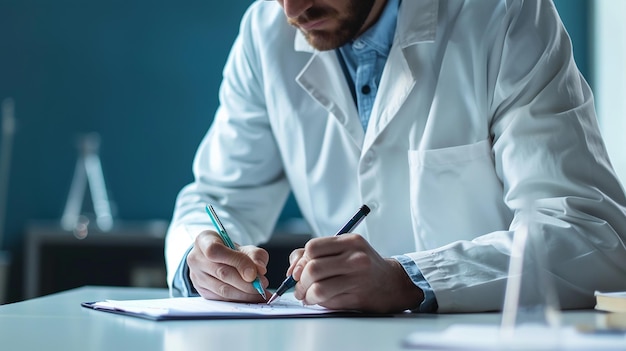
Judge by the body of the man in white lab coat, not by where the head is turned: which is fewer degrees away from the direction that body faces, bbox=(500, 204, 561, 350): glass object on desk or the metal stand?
the glass object on desk

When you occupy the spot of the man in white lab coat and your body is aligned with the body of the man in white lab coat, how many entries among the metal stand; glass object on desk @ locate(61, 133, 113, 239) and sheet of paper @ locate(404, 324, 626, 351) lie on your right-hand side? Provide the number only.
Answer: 2

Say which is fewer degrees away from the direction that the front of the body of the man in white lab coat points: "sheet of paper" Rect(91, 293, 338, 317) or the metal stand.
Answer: the sheet of paper

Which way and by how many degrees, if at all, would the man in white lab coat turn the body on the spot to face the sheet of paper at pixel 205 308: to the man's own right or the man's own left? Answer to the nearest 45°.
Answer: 0° — they already face it

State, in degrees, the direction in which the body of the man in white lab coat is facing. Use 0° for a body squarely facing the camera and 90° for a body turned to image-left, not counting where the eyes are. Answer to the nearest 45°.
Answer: approximately 45°

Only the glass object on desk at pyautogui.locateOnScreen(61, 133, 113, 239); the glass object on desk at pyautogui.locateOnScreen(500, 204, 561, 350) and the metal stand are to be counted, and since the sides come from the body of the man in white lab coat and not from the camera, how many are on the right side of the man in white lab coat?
2

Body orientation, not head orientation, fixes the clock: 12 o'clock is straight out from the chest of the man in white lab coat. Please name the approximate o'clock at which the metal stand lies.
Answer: The metal stand is roughly at 3 o'clock from the man in white lab coat.

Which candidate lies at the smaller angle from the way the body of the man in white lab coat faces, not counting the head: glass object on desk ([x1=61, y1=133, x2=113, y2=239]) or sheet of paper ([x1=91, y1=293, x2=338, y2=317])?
the sheet of paper
